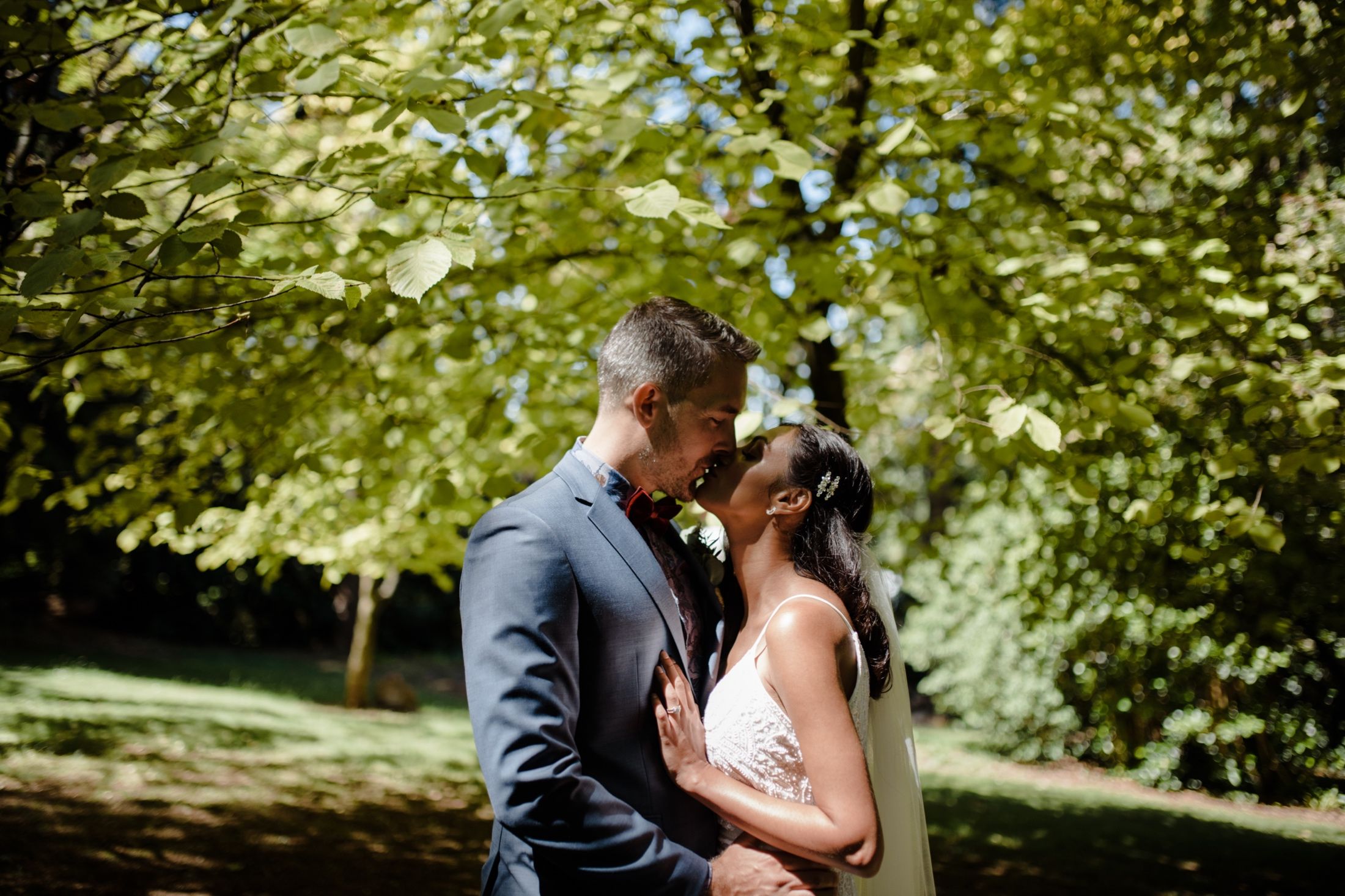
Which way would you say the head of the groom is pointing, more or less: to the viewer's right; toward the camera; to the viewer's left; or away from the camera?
to the viewer's right

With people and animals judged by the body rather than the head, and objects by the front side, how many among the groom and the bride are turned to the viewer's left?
1

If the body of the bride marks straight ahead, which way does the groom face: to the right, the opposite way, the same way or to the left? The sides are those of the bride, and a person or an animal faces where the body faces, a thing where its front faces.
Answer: the opposite way

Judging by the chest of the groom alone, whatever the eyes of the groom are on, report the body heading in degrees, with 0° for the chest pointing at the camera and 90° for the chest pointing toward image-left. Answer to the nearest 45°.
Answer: approximately 270°

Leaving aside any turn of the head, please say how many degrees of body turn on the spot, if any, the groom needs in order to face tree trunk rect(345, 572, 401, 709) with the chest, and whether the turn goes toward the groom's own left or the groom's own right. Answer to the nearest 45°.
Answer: approximately 90° to the groom's own left

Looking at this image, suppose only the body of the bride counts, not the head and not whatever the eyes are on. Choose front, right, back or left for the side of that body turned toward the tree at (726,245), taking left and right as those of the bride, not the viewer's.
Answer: right

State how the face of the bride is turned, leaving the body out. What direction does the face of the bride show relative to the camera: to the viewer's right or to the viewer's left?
to the viewer's left

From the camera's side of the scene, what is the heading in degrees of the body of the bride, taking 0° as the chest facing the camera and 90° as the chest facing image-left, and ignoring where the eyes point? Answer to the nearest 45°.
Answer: approximately 90°
